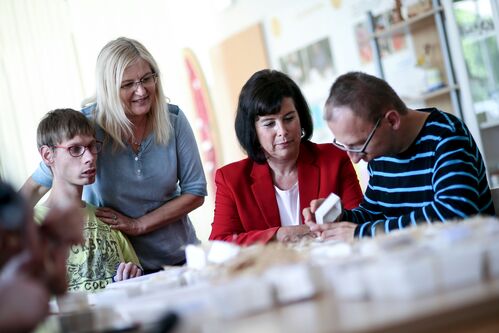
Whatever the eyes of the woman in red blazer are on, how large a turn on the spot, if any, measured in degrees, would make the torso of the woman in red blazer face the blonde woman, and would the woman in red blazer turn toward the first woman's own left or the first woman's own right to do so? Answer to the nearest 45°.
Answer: approximately 90° to the first woman's own right

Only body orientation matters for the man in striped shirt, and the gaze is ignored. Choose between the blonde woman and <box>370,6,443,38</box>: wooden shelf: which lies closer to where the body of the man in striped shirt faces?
the blonde woman

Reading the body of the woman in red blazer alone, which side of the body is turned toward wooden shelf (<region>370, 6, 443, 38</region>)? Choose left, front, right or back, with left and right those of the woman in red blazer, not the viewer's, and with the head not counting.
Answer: back

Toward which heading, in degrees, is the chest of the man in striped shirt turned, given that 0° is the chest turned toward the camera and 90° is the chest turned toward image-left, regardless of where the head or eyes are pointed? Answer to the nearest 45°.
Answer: approximately 45°

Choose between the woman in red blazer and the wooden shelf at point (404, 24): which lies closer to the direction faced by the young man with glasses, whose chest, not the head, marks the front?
the woman in red blazer

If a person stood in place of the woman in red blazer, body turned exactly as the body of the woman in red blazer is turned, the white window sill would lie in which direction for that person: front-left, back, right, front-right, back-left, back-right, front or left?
back-left
